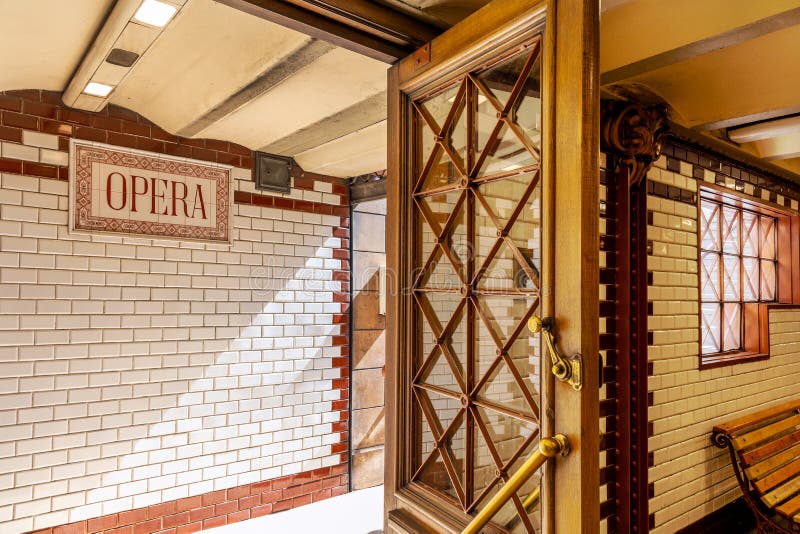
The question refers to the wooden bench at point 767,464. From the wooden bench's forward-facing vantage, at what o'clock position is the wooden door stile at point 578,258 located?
The wooden door stile is roughly at 2 o'clock from the wooden bench.

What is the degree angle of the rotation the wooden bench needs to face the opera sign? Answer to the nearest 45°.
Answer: approximately 90° to its right

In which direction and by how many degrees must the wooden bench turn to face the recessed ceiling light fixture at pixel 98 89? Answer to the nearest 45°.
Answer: approximately 90° to its right

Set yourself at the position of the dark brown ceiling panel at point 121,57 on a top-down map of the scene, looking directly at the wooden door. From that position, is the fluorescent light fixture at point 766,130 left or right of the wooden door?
left

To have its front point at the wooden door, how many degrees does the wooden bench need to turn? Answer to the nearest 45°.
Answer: approximately 45° to its right

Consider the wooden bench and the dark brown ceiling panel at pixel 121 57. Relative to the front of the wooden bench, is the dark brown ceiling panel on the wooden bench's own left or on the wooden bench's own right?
on the wooden bench's own right
